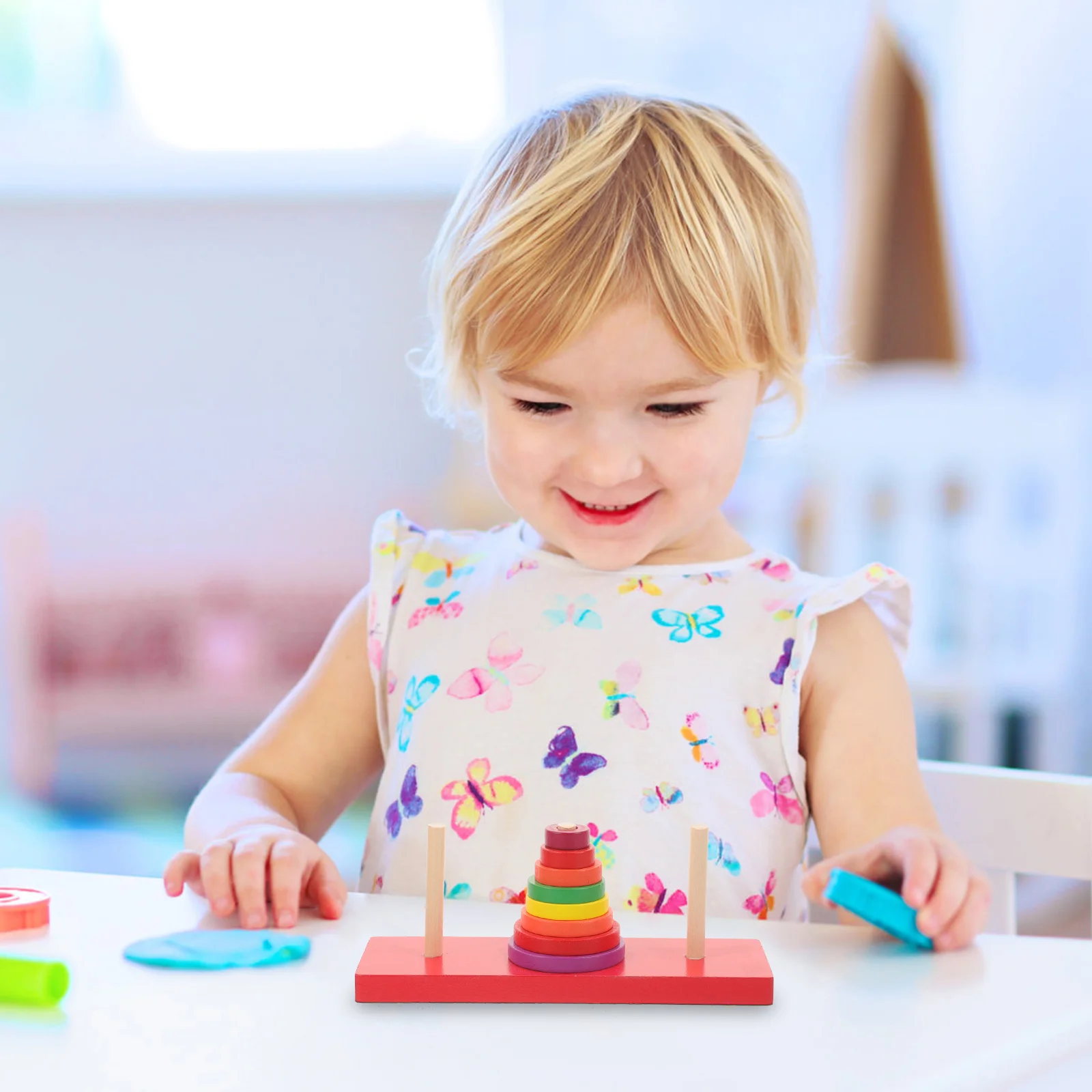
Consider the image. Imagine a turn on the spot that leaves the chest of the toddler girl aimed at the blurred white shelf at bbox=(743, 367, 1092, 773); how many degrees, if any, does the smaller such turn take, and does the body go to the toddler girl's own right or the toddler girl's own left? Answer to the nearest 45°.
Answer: approximately 180°

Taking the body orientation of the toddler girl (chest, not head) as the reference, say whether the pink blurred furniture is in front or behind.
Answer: behind

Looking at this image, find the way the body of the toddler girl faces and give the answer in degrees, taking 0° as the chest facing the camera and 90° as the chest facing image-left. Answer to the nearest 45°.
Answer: approximately 0°
